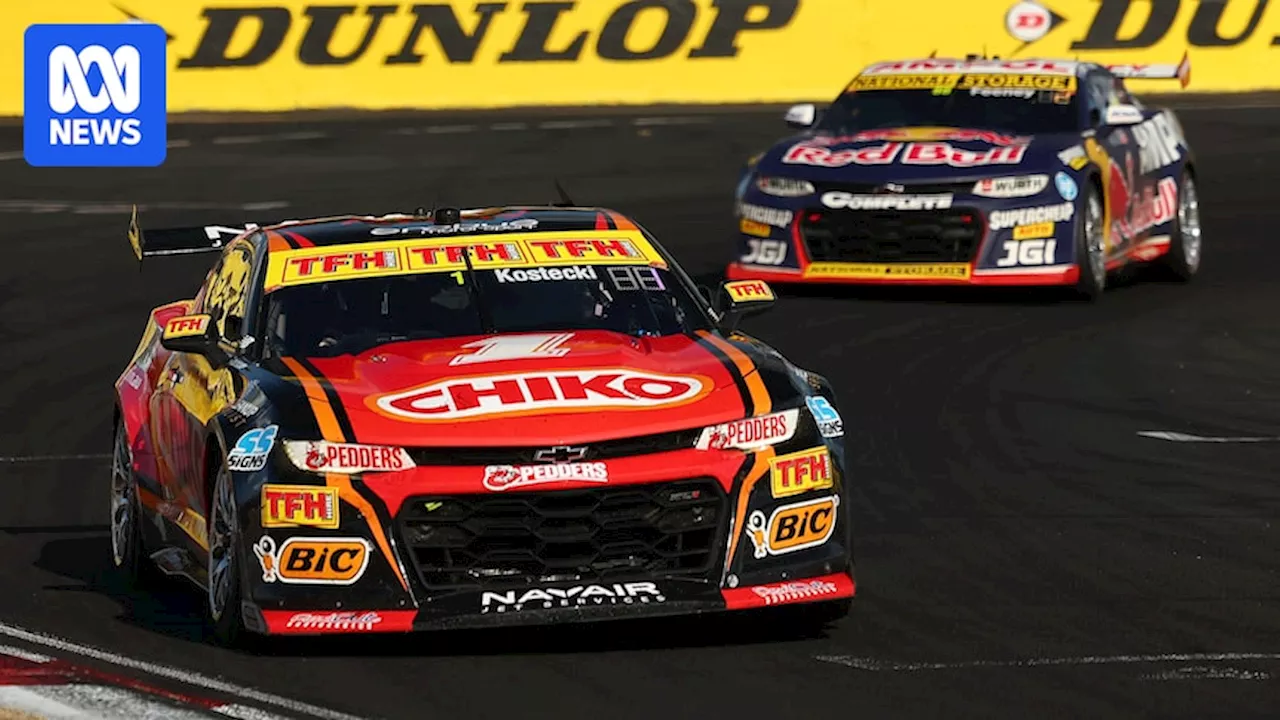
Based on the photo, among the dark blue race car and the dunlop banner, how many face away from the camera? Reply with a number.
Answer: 0

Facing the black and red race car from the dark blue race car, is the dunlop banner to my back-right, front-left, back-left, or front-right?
back-right

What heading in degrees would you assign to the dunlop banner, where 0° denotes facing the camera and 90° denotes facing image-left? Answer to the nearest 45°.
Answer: approximately 0°

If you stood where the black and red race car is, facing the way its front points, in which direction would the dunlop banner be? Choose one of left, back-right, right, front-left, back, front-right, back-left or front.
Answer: back-left

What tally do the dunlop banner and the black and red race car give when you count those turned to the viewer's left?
0

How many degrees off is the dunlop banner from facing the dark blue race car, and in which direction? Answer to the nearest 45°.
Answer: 0° — it already faces it

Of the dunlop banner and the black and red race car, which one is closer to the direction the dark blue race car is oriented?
the black and red race car

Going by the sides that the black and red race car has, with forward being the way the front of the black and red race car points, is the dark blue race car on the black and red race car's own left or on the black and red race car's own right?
on the black and red race car's own left

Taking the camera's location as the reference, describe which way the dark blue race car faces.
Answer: facing the viewer and to the left of the viewer

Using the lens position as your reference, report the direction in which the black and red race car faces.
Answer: facing the viewer and to the right of the viewer

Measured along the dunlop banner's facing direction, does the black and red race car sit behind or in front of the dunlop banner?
in front
